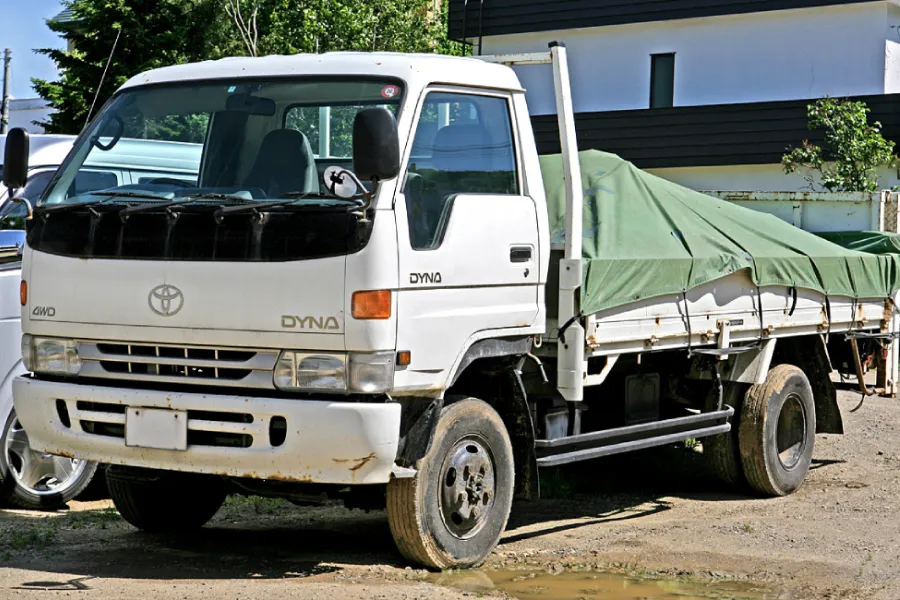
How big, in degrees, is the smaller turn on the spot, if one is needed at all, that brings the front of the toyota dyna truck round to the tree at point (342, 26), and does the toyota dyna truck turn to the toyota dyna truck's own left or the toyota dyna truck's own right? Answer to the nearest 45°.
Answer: approximately 135° to the toyota dyna truck's own right

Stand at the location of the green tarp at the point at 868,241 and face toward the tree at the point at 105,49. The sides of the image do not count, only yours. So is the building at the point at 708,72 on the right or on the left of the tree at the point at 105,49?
right

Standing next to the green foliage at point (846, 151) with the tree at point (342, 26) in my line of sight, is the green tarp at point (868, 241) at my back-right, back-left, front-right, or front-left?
back-left

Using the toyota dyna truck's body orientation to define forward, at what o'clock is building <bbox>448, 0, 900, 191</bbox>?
The building is roughly at 5 o'clock from the toyota dyna truck.

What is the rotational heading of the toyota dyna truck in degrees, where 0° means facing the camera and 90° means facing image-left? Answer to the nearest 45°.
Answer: approximately 45°

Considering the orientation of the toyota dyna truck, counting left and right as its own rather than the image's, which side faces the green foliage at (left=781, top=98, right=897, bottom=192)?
back

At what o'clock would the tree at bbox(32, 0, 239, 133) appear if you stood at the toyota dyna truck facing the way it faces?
The tree is roughly at 4 o'clock from the toyota dyna truck.
